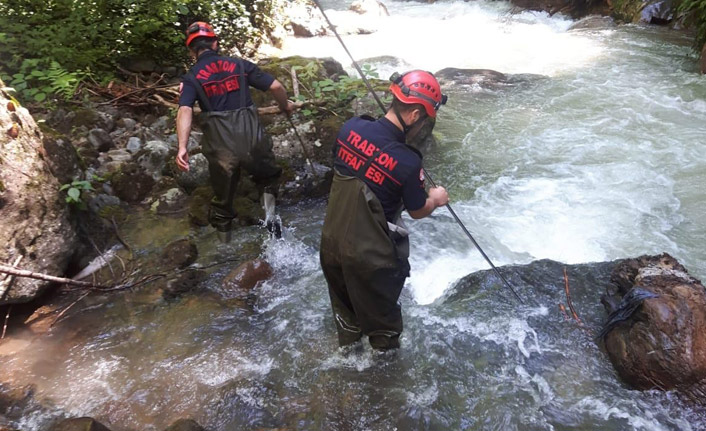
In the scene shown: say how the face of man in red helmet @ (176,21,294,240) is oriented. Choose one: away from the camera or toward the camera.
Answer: away from the camera

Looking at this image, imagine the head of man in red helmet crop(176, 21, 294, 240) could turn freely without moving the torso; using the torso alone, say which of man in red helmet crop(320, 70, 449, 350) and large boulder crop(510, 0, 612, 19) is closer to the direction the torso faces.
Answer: the large boulder

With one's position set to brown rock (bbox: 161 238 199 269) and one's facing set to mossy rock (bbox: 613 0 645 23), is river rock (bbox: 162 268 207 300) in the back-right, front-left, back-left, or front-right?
back-right

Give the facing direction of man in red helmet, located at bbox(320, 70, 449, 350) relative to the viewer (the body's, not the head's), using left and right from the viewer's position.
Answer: facing away from the viewer and to the right of the viewer

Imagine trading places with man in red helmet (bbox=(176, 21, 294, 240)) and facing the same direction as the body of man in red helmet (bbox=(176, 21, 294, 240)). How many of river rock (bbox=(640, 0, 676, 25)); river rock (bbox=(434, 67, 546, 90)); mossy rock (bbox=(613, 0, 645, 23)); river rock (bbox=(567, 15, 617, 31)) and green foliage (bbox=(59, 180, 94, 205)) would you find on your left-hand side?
1

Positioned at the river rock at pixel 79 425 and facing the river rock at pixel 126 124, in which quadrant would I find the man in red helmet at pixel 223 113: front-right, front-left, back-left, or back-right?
front-right

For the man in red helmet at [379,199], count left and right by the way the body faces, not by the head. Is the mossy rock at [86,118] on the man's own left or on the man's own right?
on the man's own left

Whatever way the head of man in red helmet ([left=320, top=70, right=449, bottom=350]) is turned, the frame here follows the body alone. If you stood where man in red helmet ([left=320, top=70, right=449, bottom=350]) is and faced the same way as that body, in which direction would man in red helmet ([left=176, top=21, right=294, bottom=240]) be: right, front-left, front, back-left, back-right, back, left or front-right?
left

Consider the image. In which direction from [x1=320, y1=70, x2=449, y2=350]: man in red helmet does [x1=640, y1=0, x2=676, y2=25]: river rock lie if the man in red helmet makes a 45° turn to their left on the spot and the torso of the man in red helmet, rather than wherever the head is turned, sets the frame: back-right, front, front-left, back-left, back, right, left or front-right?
front-right

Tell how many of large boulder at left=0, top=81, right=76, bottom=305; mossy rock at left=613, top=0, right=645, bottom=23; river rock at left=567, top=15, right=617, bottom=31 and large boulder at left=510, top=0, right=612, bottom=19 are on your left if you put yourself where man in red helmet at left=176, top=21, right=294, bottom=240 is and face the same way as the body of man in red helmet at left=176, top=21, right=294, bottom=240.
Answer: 1

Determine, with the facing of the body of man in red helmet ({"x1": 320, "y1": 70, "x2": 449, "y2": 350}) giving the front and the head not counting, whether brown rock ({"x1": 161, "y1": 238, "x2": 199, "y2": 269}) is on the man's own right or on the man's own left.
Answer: on the man's own left

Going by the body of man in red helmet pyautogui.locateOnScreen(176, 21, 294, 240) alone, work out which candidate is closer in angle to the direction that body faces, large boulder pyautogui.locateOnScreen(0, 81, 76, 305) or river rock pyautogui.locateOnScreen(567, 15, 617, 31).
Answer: the river rock

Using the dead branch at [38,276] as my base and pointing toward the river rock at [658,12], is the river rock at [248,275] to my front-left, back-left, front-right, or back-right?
front-right

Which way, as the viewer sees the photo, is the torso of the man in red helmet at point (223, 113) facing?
away from the camera

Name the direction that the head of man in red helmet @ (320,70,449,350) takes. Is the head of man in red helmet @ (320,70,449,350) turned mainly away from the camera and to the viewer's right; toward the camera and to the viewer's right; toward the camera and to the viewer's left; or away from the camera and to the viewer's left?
away from the camera and to the viewer's right

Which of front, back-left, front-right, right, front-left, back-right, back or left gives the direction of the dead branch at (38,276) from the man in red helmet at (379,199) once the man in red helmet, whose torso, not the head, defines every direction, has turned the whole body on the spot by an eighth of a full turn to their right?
back

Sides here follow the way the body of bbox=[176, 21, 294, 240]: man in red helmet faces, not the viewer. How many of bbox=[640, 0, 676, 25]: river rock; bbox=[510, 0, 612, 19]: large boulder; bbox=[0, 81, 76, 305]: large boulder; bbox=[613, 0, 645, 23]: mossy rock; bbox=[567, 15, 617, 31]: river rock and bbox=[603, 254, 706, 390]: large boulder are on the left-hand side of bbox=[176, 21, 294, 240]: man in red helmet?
1

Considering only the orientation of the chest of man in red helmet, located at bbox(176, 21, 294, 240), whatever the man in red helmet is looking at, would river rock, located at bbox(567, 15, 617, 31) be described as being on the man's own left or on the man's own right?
on the man's own right
